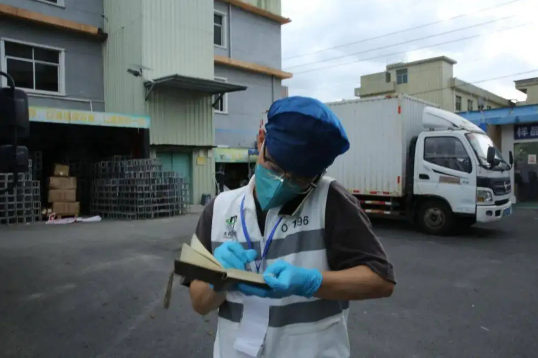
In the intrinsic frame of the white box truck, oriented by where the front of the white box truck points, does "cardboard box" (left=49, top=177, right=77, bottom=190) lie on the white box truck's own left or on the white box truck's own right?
on the white box truck's own right

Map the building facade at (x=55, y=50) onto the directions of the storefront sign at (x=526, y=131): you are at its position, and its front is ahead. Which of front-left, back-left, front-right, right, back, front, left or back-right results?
front-right

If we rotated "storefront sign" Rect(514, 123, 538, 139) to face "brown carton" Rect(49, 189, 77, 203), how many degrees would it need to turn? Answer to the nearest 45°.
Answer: approximately 45° to its right

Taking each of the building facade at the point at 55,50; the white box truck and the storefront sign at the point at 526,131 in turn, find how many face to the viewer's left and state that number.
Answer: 0

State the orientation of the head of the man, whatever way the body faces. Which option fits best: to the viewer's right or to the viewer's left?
to the viewer's left

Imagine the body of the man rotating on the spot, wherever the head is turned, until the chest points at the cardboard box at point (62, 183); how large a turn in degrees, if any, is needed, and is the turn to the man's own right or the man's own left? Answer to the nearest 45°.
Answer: approximately 90° to the man's own right

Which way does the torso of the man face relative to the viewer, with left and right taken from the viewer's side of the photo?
facing the viewer and to the left of the viewer

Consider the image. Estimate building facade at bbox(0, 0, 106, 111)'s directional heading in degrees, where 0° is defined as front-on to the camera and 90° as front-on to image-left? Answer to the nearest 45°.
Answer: approximately 315°

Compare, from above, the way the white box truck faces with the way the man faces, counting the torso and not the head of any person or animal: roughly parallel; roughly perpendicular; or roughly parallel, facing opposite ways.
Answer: roughly perpendicular

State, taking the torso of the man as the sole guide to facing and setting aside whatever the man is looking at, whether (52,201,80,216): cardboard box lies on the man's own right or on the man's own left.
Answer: on the man's own right

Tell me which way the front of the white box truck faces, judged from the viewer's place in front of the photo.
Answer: facing the viewer and to the right of the viewer

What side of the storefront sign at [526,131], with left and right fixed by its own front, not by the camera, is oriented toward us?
front

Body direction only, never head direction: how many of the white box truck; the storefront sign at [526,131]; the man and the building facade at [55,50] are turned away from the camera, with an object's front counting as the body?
0
